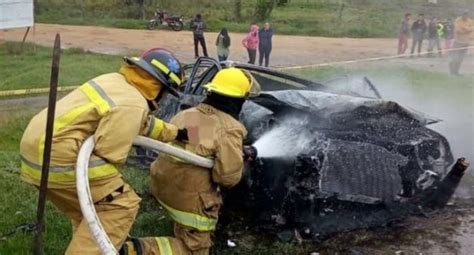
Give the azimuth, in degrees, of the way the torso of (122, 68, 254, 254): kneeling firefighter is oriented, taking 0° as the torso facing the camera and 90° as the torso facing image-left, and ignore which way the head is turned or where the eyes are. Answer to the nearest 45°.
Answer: approximately 225°

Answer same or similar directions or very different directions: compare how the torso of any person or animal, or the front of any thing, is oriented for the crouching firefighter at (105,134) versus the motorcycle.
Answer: very different directions

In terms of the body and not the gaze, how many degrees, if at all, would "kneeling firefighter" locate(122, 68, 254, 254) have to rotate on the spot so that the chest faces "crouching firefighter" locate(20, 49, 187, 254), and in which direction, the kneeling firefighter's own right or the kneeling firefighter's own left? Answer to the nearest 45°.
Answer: approximately 180°

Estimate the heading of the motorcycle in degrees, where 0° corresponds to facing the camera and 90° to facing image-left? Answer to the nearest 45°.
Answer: approximately 90°

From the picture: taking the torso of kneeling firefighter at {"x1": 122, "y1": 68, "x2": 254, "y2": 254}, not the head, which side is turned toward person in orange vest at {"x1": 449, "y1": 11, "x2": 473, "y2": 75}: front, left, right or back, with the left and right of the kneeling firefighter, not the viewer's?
front

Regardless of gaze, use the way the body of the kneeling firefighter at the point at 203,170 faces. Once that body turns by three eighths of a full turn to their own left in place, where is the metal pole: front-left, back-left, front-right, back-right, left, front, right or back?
front-left

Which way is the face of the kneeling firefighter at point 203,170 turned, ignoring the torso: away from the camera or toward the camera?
away from the camera

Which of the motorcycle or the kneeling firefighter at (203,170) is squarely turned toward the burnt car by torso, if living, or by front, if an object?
the kneeling firefighter

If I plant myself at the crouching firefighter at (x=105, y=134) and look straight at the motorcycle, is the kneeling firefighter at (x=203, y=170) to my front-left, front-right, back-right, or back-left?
front-right

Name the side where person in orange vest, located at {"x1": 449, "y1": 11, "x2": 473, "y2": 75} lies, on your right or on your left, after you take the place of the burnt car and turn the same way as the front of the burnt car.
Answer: on your left

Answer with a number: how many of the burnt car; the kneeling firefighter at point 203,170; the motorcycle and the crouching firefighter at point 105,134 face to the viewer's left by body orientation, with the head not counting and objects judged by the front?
1

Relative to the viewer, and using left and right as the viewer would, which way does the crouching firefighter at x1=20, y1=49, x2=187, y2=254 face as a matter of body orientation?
facing to the right of the viewer

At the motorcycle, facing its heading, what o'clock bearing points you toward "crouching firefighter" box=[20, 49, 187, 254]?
The crouching firefighter is roughly at 9 o'clock from the motorcycle.

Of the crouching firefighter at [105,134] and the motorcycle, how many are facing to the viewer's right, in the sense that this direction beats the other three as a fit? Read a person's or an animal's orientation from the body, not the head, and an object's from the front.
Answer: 1

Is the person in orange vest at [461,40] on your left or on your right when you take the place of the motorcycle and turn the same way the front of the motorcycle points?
on your left

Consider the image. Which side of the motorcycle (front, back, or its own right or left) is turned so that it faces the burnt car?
left
